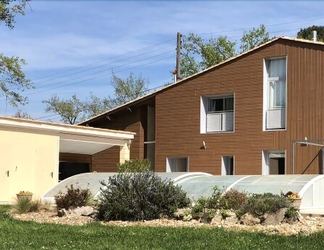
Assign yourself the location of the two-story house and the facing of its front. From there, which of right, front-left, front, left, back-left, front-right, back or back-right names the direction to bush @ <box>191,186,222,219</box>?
front

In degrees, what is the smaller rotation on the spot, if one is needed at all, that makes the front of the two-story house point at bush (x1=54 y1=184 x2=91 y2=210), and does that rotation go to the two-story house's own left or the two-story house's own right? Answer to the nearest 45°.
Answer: approximately 45° to the two-story house's own right

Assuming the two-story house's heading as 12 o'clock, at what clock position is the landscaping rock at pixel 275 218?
The landscaping rock is roughly at 12 o'clock from the two-story house.

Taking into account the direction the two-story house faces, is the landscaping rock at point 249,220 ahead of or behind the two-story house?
ahead

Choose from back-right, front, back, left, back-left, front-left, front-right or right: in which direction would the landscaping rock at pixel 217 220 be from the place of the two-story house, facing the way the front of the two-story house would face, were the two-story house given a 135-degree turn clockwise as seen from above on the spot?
back-left

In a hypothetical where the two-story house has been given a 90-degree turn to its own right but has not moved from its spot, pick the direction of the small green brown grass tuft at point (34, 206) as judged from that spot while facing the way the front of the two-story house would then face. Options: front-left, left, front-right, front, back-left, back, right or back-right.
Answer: front-left

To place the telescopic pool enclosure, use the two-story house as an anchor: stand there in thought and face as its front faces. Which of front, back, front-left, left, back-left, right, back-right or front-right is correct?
front

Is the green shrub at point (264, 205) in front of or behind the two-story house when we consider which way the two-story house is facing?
in front

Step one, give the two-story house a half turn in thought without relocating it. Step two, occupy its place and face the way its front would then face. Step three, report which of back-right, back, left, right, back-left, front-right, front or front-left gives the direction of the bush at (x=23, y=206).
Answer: back-left

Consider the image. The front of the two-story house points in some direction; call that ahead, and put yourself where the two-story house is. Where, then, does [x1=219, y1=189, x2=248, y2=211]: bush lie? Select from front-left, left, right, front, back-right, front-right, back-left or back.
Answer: front

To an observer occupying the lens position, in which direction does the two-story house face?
facing the viewer

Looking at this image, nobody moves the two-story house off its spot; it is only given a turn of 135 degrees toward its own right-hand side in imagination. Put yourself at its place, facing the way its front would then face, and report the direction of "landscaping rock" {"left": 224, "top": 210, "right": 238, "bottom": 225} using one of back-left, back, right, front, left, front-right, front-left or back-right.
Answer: back-left

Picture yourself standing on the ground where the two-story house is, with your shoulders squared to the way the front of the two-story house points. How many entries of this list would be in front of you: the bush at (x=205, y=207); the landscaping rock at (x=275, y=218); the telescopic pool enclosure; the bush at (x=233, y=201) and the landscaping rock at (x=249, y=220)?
5
